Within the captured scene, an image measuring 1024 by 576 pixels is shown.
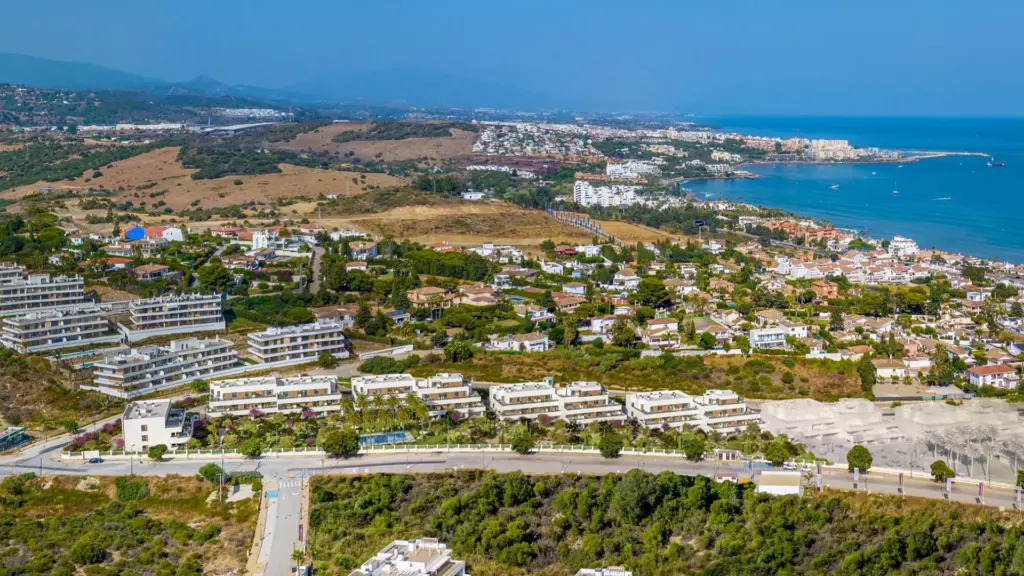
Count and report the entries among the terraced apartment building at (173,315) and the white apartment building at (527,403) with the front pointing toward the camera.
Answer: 2

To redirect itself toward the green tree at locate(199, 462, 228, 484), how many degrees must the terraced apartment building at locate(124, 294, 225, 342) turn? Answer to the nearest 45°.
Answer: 0° — it already faces it

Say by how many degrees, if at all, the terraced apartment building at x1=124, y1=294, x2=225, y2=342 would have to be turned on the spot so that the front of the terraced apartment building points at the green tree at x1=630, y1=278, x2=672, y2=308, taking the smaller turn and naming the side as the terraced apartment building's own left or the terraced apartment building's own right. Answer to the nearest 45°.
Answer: approximately 90° to the terraced apartment building's own left

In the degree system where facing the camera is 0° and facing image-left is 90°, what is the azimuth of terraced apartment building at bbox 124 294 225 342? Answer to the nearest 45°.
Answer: approximately 0°

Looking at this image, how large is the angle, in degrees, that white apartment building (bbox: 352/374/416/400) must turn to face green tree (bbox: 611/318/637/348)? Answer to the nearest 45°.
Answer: approximately 135° to its left

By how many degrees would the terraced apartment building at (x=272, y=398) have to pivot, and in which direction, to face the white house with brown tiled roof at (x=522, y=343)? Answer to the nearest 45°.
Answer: approximately 135° to its left

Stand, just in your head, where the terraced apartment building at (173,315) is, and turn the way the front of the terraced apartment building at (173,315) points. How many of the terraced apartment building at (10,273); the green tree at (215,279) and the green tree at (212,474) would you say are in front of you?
1

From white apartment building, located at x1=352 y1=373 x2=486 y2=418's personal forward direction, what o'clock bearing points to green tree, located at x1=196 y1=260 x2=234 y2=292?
The green tree is roughly at 5 o'clock from the white apartment building.
